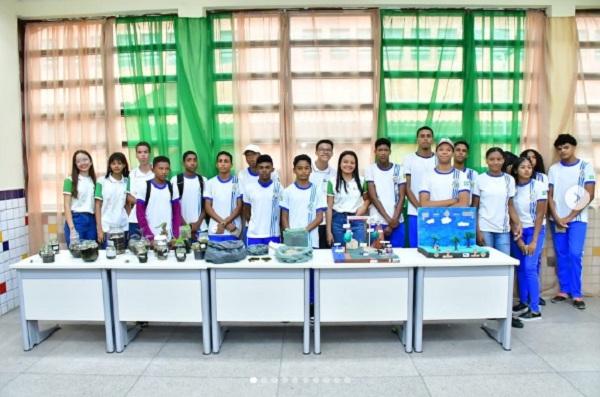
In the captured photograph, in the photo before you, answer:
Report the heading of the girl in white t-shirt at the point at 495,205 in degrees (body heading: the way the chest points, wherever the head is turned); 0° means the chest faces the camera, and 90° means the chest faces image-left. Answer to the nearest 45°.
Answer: approximately 0°

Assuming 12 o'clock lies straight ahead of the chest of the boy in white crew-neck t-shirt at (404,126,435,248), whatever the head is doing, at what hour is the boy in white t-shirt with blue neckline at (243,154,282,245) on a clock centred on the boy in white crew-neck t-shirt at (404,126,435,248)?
the boy in white t-shirt with blue neckline at (243,154,282,245) is roughly at 2 o'clock from the boy in white crew-neck t-shirt at (404,126,435,248).

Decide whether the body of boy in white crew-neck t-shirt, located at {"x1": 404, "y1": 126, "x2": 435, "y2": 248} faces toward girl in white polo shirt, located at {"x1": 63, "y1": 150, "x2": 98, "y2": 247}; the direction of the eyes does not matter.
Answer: no

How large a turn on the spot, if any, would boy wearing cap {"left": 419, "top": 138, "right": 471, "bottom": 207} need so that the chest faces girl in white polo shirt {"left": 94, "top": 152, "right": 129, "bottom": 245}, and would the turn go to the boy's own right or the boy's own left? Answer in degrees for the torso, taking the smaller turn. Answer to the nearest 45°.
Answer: approximately 90° to the boy's own right

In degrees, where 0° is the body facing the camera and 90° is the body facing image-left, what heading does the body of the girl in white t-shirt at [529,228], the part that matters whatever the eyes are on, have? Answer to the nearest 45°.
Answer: approximately 45°

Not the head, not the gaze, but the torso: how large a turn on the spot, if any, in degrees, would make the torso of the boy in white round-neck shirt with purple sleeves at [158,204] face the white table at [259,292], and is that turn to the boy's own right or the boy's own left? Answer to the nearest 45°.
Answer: approximately 45° to the boy's own left

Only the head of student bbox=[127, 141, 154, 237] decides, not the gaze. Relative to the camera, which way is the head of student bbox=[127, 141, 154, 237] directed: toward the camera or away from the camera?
toward the camera

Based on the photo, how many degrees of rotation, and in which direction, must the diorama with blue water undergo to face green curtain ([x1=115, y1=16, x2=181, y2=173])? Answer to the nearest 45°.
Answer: approximately 90° to its right

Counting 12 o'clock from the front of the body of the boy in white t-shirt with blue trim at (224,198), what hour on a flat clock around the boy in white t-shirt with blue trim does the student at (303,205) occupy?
The student is roughly at 10 o'clock from the boy in white t-shirt with blue trim.

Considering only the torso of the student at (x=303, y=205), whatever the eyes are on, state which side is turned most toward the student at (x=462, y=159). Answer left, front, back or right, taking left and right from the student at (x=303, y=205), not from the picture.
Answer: left

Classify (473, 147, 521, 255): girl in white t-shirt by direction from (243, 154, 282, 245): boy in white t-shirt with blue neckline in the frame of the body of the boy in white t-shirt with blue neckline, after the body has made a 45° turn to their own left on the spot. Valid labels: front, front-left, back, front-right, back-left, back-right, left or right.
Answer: front-left

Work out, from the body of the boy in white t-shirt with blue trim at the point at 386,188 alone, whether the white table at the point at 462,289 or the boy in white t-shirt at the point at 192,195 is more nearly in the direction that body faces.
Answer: the white table

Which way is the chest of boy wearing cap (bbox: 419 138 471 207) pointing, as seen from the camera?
toward the camera

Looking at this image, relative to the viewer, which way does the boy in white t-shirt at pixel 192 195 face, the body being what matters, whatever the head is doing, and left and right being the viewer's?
facing the viewer

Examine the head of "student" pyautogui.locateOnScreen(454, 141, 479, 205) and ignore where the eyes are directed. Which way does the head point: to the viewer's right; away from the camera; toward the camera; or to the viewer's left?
toward the camera

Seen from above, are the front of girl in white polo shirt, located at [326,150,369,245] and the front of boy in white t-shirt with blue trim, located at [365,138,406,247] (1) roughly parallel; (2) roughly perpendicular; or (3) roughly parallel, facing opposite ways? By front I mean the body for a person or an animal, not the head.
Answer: roughly parallel

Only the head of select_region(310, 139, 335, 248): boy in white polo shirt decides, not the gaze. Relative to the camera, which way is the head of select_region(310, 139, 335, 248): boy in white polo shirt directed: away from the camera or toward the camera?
toward the camera

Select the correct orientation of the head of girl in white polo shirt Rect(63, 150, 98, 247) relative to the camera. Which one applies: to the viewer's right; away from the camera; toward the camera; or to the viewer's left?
toward the camera

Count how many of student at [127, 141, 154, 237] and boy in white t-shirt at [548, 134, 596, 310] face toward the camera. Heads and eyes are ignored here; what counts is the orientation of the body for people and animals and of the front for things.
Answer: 2

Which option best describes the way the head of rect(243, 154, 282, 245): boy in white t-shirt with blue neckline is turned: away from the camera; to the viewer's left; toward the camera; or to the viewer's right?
toward the camera
